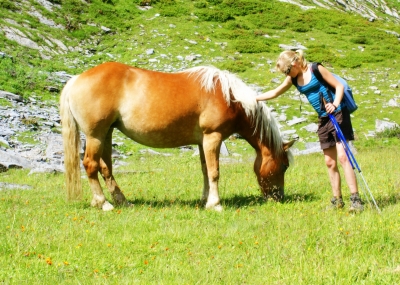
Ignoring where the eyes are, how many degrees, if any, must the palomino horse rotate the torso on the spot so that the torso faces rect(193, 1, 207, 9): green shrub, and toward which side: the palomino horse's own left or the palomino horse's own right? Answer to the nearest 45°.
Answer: approximately 90° to the palomino horse's own left

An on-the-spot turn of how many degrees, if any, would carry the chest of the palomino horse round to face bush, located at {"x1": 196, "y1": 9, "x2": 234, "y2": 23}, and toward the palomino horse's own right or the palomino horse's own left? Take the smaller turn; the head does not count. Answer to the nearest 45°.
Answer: approximately 90° to the palomino horse's own left

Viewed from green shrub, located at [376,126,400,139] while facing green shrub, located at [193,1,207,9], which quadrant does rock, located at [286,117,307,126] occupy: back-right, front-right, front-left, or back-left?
front-left

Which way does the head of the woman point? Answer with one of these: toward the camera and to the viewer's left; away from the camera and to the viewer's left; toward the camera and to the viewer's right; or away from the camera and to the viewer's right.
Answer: toward the camera and to the viewer's left

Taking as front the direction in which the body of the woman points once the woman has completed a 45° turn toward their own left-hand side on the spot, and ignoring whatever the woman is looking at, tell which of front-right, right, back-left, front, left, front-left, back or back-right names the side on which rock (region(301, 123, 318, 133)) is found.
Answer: back

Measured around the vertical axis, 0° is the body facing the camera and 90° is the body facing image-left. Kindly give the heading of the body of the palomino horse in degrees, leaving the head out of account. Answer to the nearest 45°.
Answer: approximately 270°

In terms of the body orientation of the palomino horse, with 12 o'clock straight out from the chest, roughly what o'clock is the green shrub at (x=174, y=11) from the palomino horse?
The green shrub is roughly at 9 o'clock from the palomino horse.

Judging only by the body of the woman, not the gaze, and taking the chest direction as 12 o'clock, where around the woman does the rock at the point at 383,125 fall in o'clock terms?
The rock is roughly at 5 o'clock from the woman.

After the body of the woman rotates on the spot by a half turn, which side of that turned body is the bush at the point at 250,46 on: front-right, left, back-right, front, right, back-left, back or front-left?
front-left

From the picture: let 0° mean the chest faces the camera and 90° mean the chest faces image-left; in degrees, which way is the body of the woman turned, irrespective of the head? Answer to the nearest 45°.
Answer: approximately 45°

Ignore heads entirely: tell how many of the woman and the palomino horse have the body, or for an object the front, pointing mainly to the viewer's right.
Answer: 1

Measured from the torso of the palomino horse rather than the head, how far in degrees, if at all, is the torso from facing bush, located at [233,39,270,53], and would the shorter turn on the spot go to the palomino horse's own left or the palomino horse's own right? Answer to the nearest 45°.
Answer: approximately 90° to the palomino horse's own left
